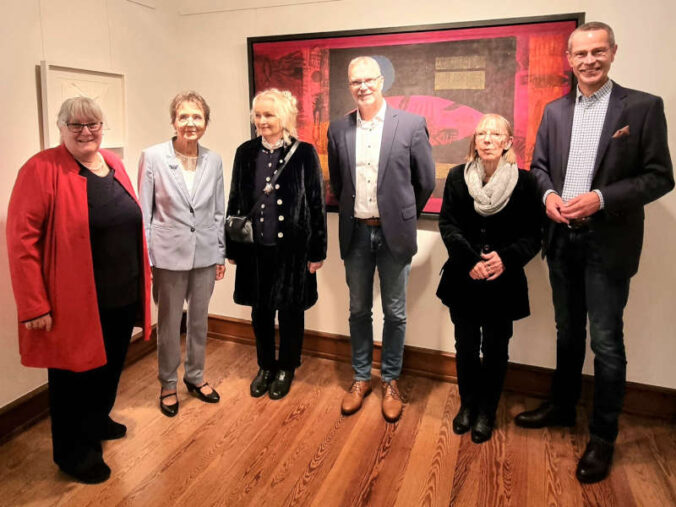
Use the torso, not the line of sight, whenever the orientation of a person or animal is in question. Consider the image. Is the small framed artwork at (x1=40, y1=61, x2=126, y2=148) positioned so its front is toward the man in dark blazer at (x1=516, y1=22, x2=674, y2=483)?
yes

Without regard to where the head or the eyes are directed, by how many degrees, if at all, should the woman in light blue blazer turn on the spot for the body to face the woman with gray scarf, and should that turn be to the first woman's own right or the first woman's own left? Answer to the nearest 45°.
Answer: approximately 45° to the first woman's own left

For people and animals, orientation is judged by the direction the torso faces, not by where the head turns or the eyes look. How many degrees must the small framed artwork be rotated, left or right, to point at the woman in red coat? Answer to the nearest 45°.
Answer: approximately 45° to its right

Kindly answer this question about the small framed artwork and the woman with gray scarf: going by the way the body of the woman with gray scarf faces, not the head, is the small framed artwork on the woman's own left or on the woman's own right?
on the woman's own right

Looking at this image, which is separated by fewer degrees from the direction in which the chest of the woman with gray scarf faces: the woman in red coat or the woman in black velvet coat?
the woman in red coat

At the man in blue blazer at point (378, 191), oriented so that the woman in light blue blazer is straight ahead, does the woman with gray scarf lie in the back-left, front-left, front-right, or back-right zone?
back-left

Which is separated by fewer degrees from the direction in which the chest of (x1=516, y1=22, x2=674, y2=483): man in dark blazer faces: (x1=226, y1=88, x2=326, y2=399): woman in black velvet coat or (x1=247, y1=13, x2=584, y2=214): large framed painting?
the woman in black velvet coat

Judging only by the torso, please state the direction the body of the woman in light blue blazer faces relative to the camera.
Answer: toward the camera

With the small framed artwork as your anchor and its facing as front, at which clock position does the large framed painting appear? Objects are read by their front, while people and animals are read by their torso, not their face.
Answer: The large framed painting is roughly at 11 o'clock from the small framed artwork.

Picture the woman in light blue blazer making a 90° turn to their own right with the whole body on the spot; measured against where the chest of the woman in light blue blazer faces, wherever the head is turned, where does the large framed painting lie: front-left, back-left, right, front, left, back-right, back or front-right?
back

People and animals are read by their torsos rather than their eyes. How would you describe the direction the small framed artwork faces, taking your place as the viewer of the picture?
facing the viewer and to the right of the viewer

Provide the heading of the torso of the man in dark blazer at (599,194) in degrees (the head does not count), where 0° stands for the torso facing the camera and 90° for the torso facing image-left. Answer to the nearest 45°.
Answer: approximately 45°

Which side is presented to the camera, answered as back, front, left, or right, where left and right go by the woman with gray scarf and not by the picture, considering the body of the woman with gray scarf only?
front

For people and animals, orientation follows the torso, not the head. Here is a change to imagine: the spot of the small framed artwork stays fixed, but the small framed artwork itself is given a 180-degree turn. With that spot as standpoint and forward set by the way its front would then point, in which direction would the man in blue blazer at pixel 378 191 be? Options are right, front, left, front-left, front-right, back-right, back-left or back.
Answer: back

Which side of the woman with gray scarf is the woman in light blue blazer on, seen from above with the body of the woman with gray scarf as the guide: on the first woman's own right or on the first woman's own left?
on the first woman's own right
